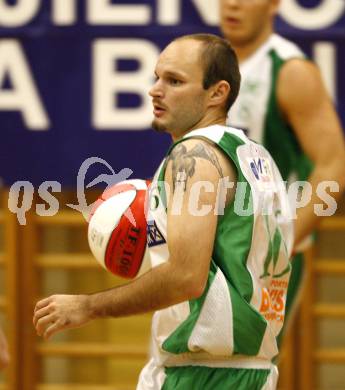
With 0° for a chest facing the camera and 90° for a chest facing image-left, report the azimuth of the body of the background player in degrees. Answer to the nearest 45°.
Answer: approximately 45°

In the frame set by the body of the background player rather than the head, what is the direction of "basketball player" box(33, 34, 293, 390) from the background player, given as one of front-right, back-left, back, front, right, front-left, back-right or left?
front-left

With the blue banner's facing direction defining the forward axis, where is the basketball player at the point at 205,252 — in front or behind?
in front

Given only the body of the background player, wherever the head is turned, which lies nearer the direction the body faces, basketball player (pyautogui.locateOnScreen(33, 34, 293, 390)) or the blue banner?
the basketball player

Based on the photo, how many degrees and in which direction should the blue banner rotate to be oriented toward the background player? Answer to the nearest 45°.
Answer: approximately 45° to its left

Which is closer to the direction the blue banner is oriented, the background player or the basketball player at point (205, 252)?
the basketball player
